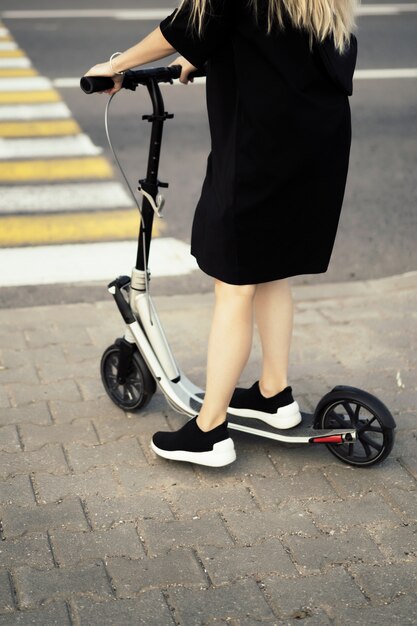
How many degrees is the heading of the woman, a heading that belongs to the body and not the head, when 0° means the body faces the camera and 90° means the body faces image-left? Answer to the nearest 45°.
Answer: approximately 135°

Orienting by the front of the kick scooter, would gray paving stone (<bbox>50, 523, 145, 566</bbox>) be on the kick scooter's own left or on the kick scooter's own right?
on the kick scooter's own left

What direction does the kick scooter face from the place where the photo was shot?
facing away from the viewer and to the left of the viewer

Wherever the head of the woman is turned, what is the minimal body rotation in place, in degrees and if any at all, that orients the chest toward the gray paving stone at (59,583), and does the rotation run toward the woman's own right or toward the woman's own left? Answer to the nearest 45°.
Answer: approximately 90° to the woman's own left

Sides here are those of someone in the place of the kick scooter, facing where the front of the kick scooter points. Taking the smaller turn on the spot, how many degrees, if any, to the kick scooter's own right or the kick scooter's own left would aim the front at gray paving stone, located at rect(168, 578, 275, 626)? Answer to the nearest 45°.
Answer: approximately 135° to the kick scooter's own left
